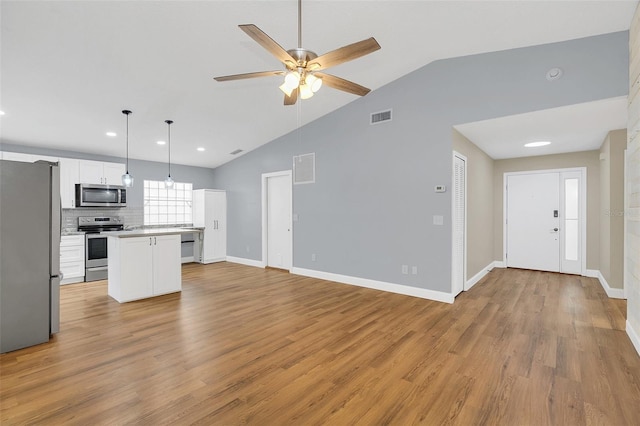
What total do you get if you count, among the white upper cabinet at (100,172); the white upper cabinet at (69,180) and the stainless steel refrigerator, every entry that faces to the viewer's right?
1

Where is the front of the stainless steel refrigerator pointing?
to the viewer's right

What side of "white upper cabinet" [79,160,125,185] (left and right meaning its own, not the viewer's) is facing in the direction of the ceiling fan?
front

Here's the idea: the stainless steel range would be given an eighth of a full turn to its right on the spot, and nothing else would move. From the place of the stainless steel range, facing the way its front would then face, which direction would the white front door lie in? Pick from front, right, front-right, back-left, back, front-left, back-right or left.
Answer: left

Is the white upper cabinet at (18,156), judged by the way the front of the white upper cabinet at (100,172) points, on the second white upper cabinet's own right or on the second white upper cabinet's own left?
on the second white upper cabinet's own right

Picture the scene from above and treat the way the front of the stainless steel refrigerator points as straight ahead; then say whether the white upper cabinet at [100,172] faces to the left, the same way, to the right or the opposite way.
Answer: to the right

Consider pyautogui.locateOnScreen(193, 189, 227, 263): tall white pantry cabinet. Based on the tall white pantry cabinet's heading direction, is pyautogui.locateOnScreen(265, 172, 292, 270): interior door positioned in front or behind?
in front

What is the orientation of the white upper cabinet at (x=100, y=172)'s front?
toward the camera

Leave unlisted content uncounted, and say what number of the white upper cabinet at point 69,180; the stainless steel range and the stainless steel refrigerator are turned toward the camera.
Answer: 2

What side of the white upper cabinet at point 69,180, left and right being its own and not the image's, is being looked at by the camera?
front

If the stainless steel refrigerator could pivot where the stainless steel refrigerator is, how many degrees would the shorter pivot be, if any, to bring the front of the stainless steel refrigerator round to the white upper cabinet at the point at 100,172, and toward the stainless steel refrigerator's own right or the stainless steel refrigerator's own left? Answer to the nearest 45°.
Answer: approximately 90° to the stainless steel refrigerator's own left

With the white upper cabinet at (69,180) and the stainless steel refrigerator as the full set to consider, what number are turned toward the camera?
1

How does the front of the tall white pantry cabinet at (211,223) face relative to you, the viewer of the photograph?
facing the viewer and to the right of the viewer

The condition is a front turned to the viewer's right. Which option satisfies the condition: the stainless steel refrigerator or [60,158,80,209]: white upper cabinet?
the stainless steel refrigerator

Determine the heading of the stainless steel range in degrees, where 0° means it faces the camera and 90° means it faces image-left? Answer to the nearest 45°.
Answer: approximately 0°
